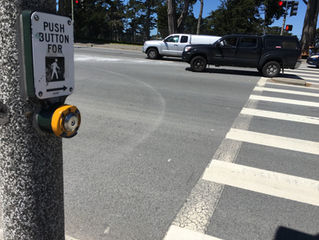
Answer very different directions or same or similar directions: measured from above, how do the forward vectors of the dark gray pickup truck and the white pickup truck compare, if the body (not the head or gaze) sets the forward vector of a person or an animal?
same or similar directions

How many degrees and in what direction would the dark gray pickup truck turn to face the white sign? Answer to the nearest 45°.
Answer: approximately 90° to its left

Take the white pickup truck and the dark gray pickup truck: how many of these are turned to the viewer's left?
2

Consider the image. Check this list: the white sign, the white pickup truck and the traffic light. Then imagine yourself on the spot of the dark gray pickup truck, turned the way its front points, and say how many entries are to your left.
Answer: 1

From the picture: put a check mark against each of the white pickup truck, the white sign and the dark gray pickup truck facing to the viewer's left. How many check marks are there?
2

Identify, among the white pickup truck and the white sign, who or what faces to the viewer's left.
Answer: the white pickup truck

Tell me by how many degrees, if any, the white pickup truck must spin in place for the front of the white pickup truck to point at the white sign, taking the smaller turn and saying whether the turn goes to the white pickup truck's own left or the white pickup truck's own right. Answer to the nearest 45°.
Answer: approximately 90° to the white pickup truck's own left

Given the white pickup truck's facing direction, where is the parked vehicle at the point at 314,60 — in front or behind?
behind

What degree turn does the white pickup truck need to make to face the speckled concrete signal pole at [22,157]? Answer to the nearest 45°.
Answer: approximately 90° to its left

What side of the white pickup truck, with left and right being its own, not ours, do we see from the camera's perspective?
left

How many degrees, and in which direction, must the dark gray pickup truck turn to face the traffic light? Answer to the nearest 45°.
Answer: approximately 90° to its right

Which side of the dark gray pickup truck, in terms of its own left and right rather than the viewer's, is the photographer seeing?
left

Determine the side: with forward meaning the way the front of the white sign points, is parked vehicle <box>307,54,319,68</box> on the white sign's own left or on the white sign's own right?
on the white sign's own left
